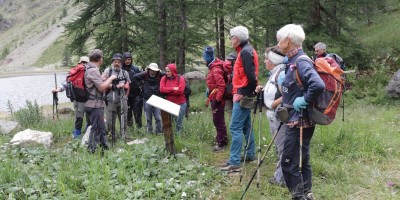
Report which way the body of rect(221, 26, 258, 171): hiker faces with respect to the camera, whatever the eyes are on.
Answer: to the viewer's left

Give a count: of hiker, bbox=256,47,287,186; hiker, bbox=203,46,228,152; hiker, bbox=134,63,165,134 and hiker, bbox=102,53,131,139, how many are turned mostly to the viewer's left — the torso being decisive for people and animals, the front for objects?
2

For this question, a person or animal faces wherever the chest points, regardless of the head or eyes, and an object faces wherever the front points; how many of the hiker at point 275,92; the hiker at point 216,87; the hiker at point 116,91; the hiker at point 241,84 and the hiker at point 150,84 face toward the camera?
2

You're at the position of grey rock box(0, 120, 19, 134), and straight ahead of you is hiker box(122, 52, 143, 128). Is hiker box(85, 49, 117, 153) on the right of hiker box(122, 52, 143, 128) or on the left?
right

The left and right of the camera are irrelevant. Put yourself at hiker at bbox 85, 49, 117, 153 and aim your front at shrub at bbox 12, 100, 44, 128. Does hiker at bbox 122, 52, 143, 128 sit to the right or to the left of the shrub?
right

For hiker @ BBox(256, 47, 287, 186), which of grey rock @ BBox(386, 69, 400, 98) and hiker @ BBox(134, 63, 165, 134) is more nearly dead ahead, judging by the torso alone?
the hiker

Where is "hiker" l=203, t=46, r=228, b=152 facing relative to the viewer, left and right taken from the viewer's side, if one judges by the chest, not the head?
facing to the left of the viewer
